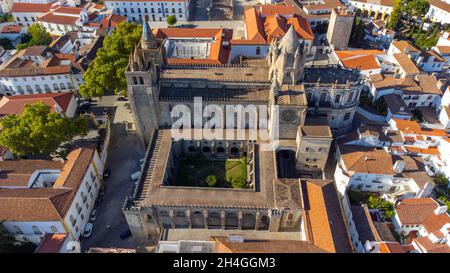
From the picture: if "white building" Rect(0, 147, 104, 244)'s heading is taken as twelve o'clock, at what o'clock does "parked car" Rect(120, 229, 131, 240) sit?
The parked car is roughly at 1 o'clock from the white building.

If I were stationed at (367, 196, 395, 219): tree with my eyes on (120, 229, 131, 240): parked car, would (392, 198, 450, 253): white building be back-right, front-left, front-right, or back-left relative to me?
back-left

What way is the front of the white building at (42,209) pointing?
to the viewer's right

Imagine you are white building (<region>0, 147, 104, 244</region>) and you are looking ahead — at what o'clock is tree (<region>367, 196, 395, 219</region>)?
The tree is roughly at 1 o'clock from the white building.
